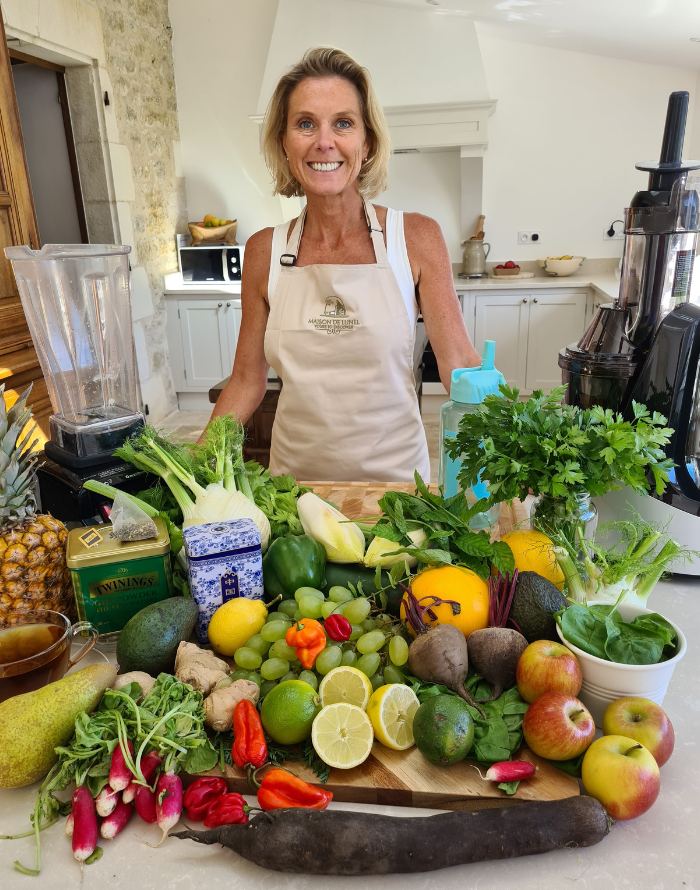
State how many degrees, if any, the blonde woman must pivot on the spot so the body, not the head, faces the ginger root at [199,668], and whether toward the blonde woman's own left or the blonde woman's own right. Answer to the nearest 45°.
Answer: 0° — they already face it

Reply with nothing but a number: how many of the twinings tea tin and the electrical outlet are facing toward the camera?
2

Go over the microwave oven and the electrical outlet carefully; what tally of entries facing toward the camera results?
2

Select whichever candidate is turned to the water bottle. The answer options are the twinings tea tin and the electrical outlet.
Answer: the electrical outlet

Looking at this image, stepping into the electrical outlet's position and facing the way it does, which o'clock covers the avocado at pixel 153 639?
The avocado is roughly at 12 o'clock from the electrical outlet.

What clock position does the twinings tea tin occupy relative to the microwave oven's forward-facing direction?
The twinings tea tin is roughly at 12 o'clock from the microwave oven.

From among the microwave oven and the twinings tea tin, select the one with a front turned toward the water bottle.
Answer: the microwave oven
